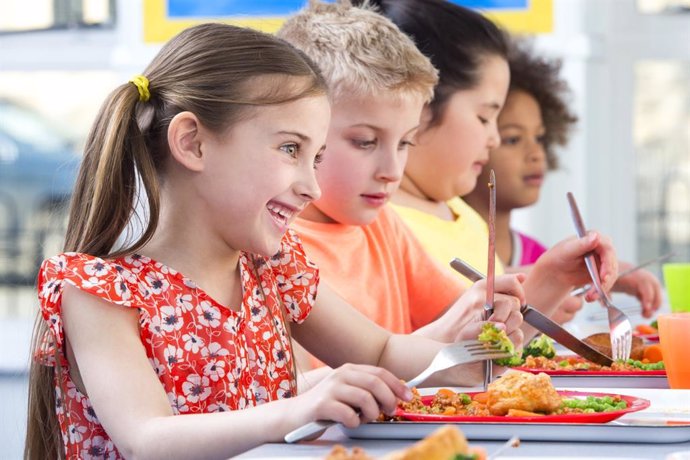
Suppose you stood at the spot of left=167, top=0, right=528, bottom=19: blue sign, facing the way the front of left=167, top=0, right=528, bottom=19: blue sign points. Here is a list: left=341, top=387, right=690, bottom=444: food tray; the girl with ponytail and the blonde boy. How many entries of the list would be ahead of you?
3

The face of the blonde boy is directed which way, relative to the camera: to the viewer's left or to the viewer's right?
to the viewer's right

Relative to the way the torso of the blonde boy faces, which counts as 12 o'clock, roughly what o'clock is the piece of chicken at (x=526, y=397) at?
The piece of chicken is roughly at 1 o'clock from the blonde boy.

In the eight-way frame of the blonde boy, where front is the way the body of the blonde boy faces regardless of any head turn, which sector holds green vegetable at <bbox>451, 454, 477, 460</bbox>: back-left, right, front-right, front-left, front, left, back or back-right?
front-right

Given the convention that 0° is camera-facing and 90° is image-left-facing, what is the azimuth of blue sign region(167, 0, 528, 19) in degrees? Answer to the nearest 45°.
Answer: approximately 0°

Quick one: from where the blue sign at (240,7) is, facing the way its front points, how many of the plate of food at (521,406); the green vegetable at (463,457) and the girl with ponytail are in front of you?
3

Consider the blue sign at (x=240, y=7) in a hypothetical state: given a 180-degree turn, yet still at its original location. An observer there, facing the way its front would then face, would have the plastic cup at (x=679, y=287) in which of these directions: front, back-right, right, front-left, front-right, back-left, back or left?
back-right

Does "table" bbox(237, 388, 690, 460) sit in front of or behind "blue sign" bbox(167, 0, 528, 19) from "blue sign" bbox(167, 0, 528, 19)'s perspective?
in front

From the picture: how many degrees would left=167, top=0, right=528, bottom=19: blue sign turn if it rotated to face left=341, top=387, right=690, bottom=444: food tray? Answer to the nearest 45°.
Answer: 0° — it already faces it
